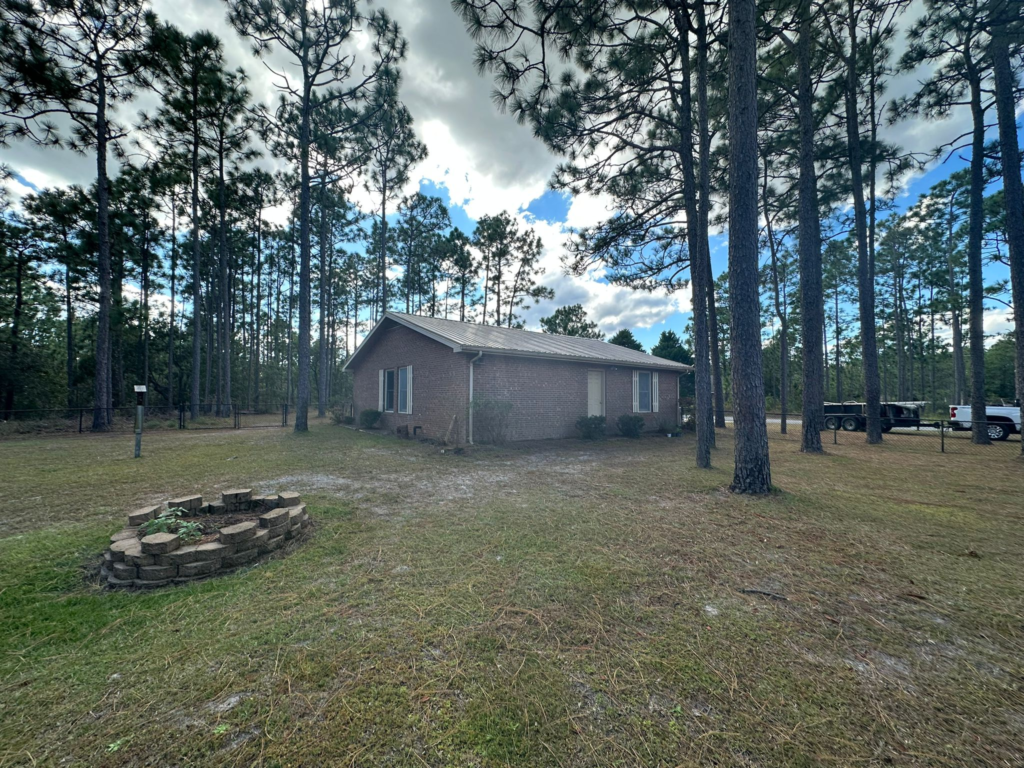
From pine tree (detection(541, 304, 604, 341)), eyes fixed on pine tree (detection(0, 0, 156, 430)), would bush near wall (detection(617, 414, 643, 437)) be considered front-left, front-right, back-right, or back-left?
front-left

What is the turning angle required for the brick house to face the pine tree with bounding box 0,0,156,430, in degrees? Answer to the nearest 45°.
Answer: approximately 135° to its right

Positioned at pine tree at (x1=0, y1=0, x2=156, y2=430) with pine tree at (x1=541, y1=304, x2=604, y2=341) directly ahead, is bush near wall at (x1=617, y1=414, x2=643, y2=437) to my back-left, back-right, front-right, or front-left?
front-right

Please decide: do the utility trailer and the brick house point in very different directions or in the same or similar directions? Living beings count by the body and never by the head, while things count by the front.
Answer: same or similar directions

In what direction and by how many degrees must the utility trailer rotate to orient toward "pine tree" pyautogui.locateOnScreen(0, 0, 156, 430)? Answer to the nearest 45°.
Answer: approximately 135° to its right

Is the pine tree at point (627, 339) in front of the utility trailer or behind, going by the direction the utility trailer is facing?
behind

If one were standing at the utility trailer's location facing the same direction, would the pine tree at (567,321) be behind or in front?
behind

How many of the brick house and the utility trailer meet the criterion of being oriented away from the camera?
0

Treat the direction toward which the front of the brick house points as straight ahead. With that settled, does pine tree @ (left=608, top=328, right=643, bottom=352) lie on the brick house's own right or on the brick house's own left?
on the brick house's own left

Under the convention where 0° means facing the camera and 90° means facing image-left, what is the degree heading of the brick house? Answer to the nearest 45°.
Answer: approximately 315°

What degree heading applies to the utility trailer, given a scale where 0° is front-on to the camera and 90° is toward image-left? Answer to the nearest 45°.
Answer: approximately 270°
